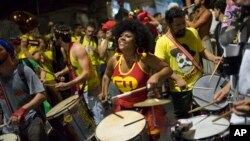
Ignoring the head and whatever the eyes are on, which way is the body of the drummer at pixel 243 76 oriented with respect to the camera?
to the viewer's left

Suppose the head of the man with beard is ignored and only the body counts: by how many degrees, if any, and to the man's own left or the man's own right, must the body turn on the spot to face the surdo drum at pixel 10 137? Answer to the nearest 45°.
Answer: approximately 90° to the man's own right
